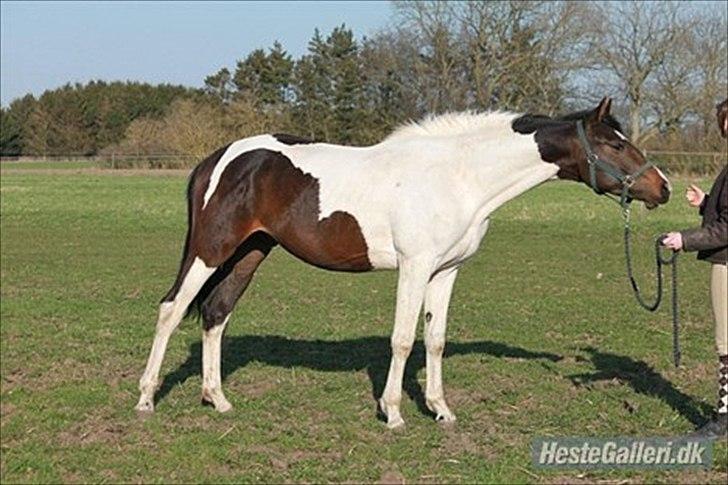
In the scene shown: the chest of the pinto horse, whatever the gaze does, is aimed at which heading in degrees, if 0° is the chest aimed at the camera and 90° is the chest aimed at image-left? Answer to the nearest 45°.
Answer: approximately 270°
